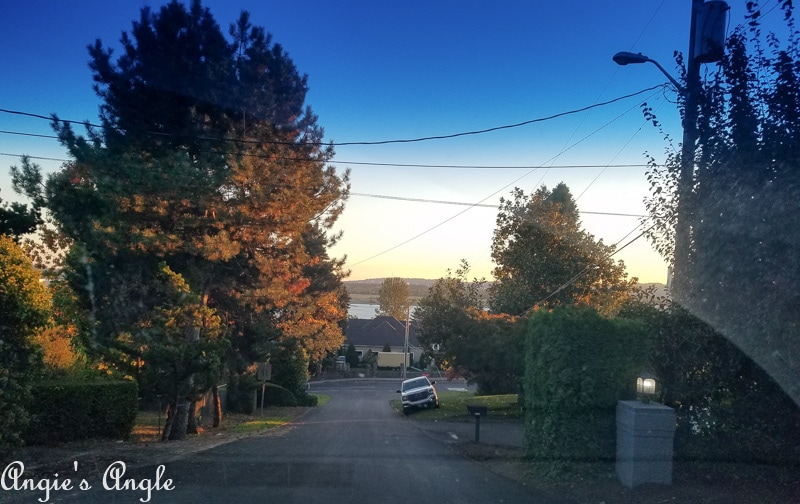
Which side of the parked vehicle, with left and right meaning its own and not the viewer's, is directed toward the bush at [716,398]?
front

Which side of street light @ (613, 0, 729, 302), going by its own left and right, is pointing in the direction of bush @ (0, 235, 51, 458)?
front

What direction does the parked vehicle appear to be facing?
toward the camera

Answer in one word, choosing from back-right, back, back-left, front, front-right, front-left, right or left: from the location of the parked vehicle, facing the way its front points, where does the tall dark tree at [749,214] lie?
front

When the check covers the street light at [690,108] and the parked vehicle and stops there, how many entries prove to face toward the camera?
1

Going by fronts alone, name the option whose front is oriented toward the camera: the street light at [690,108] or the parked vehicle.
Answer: the parked vehicle

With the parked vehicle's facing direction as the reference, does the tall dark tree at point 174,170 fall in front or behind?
in front

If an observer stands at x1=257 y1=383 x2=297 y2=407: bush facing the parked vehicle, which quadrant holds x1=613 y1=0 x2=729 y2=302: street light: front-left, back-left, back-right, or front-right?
front-right

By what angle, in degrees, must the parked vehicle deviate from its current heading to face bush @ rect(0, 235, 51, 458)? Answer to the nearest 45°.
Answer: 0° — it already faces it

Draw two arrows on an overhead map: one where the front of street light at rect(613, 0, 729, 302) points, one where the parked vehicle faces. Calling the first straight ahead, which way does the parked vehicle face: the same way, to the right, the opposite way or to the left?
to the left

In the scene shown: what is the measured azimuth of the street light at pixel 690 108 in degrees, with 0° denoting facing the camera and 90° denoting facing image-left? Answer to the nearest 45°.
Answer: approximately 90°
